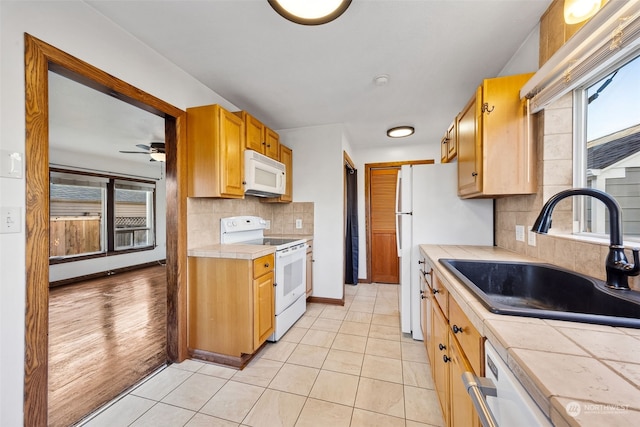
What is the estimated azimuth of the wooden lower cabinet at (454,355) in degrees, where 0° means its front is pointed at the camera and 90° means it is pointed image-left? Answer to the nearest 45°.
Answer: approximately 90°

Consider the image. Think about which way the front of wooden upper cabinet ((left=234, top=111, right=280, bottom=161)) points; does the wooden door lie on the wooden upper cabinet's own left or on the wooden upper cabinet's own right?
on the wooden upper cabinet's own left

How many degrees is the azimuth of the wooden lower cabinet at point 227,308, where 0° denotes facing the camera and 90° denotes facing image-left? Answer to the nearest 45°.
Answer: approximately 315°

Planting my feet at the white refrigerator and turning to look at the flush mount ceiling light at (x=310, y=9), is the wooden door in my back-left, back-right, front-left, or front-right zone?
back-right

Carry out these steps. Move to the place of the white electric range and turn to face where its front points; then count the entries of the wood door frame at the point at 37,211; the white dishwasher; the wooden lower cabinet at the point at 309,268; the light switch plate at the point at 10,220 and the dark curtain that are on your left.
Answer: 2

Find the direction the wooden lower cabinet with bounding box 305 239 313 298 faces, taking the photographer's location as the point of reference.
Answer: facing to the right of the viewer

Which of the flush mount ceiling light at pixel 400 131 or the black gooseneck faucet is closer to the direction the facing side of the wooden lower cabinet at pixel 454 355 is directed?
the flush mount ceiling light

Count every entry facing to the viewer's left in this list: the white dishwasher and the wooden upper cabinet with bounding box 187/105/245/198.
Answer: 1

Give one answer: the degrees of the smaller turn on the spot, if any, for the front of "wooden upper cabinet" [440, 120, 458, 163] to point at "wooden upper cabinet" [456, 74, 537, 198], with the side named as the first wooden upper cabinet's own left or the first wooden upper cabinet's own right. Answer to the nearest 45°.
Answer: approximately 90° to the first wooden upper cabinet's own left

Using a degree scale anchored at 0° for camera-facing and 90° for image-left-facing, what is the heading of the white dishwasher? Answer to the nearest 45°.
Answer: approximately 90°

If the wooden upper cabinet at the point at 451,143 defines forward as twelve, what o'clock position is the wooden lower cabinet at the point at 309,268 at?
The wooden lower cabinet is roughly at 12 o'clock from the wooden upper cabinet.
